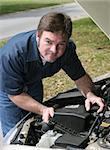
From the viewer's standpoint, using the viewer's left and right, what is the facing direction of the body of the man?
facing the viewer and to the right of the viewer
